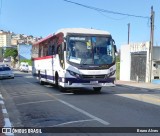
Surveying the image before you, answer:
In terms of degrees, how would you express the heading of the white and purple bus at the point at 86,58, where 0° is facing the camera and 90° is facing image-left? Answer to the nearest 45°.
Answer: approximately 315°

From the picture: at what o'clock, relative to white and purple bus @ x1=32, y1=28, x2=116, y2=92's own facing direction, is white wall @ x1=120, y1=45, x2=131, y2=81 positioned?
The white wall is roughly at 8 o'clock from the white and purple bus.

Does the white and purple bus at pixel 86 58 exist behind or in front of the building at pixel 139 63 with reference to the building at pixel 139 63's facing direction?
in front

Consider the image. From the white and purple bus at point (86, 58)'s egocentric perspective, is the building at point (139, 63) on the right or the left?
on its left
